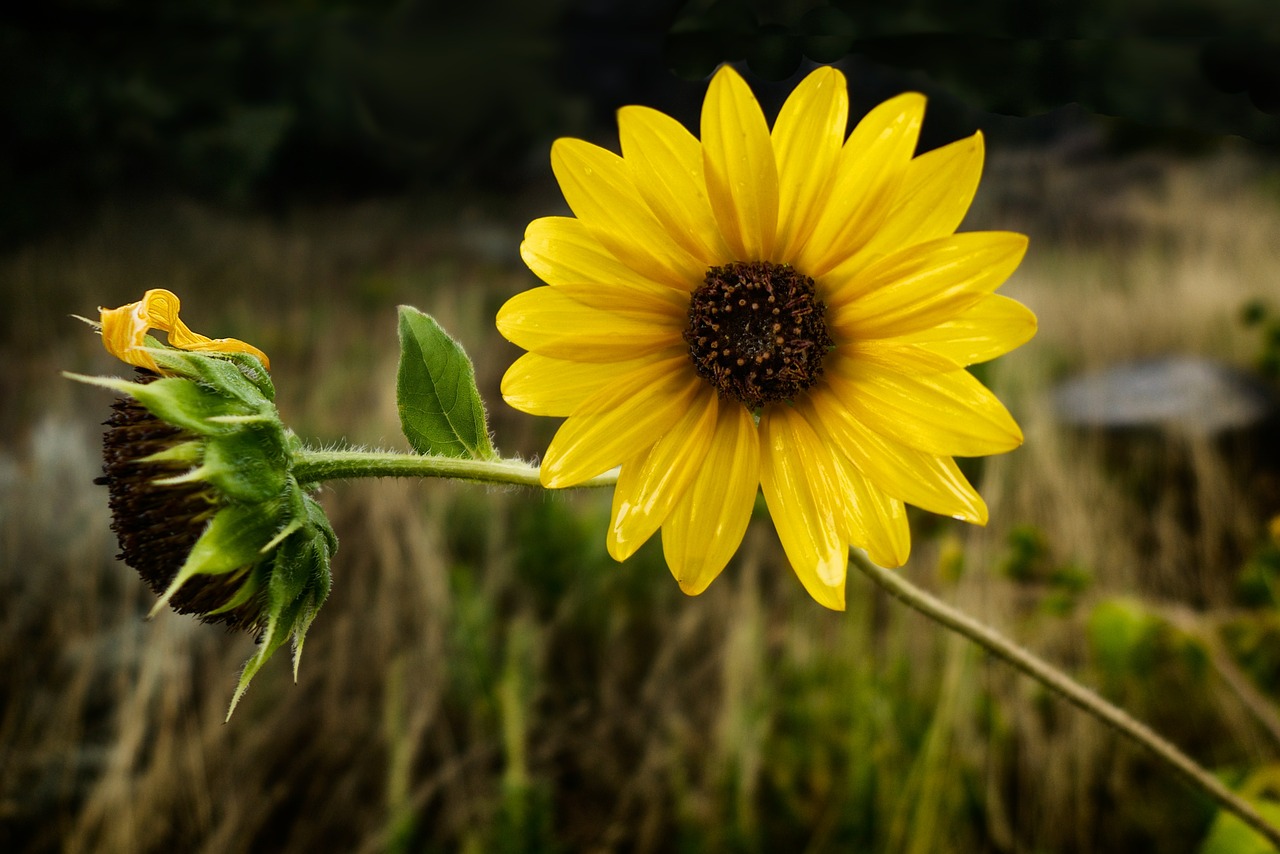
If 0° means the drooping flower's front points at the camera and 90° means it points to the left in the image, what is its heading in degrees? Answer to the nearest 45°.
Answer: approximately 90°

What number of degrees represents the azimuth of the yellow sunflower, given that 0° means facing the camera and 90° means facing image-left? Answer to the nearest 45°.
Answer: approximately 0°

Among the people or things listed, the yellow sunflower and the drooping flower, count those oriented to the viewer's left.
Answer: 1
